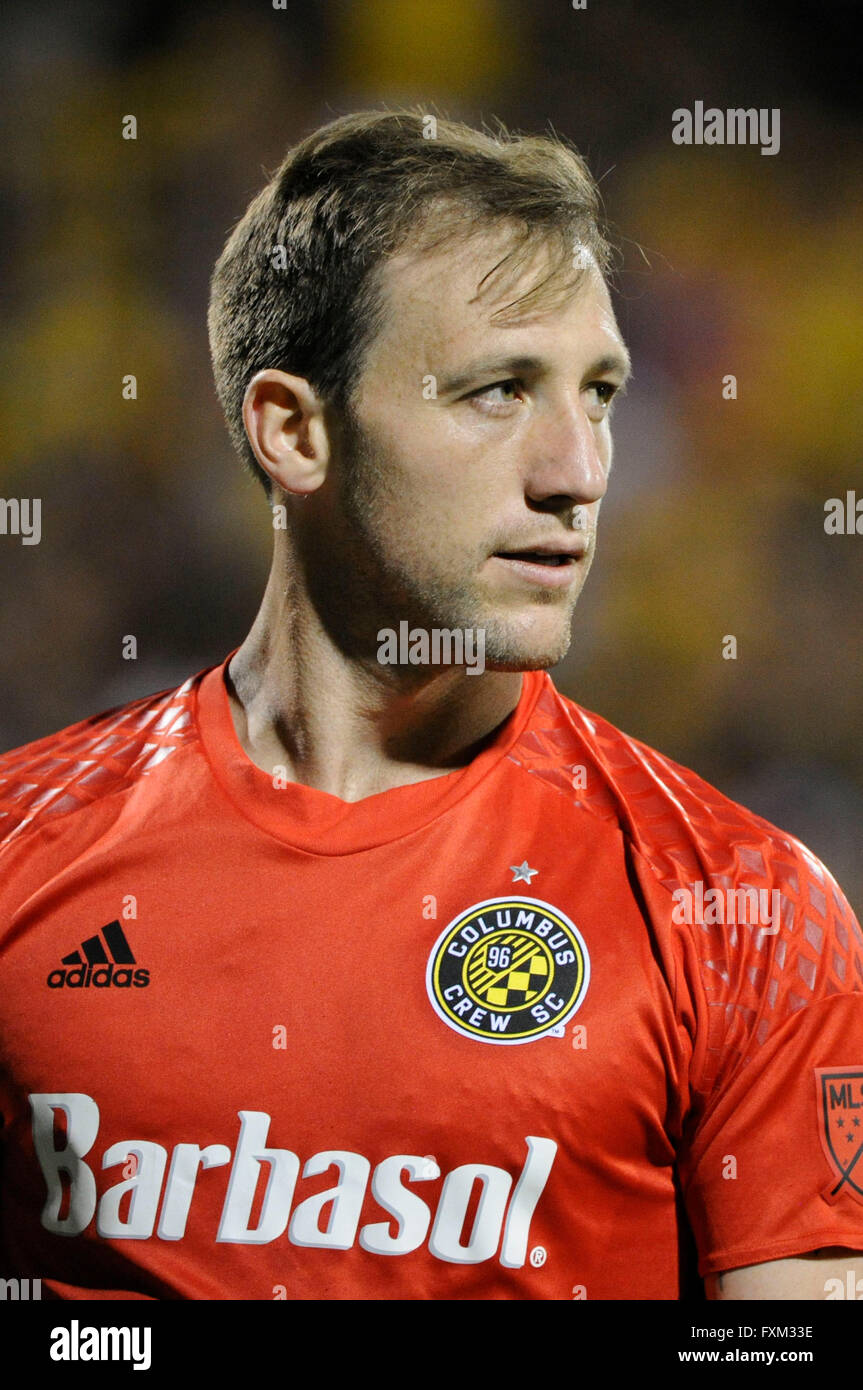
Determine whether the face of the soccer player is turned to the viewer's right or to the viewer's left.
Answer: to the viewer's right

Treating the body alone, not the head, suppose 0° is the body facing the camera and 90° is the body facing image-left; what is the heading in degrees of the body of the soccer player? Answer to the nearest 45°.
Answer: approximately 0°
